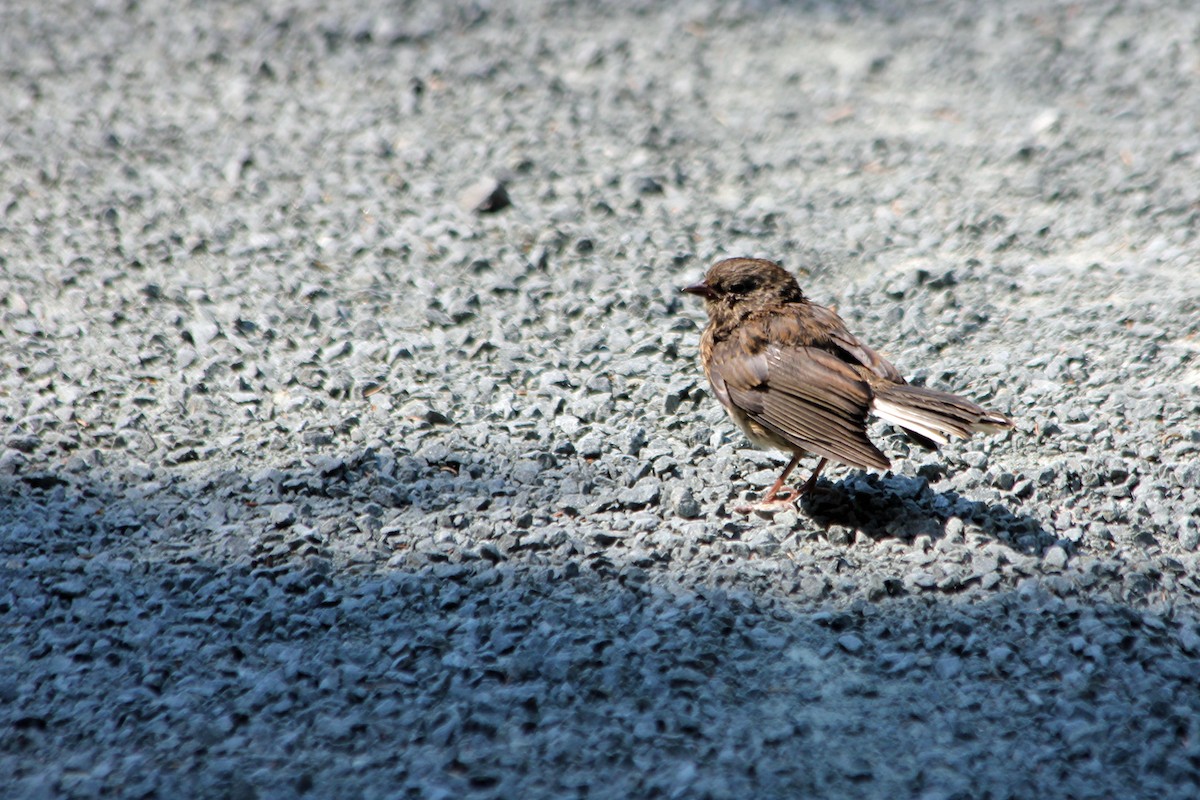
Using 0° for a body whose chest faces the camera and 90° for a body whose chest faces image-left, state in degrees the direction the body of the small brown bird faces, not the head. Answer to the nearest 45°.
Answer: approximately 90°
